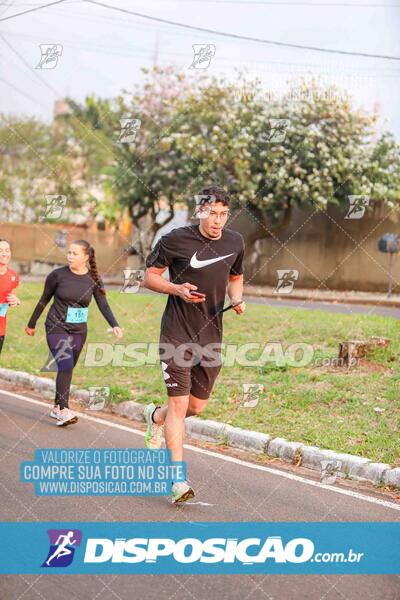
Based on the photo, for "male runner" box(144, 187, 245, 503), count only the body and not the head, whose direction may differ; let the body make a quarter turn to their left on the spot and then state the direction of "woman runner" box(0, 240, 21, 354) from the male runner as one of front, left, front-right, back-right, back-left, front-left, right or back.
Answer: left

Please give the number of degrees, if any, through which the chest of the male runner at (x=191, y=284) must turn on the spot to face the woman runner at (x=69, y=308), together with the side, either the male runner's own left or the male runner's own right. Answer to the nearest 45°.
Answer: approximately 180°

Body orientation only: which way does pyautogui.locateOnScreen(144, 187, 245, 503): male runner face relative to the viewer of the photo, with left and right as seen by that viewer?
facing the viewer and to the right of the viewer
